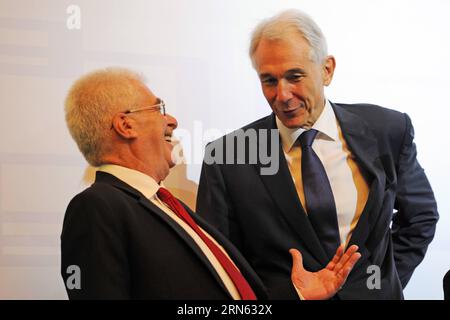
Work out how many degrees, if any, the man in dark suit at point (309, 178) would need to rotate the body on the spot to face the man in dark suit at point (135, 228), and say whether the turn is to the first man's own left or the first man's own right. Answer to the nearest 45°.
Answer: approximately 45° to the first man's own right

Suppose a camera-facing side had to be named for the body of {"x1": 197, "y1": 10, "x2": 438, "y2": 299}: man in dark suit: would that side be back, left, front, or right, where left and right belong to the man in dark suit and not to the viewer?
front

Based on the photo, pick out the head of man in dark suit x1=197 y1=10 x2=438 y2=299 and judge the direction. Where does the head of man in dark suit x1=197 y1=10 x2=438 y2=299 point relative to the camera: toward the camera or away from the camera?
toward the camera

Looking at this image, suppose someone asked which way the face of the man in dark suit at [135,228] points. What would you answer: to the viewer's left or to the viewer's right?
to the viewer's right
